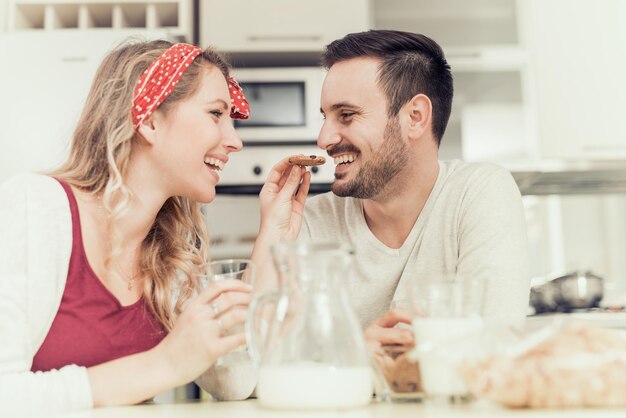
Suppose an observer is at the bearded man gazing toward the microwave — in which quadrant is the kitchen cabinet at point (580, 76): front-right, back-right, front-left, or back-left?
front-right

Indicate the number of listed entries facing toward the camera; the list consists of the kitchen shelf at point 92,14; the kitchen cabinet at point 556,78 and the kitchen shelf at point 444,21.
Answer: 3

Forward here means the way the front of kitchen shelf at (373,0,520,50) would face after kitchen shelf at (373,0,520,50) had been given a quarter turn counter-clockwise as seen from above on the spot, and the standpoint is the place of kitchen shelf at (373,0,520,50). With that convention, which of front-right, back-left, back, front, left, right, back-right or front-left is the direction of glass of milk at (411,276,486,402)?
right

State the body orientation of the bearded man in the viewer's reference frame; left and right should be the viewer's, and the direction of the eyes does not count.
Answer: facing the viewer and to the left of the viewer

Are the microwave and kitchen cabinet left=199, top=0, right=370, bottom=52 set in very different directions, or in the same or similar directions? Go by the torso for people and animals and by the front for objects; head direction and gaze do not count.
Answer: same or similar directions

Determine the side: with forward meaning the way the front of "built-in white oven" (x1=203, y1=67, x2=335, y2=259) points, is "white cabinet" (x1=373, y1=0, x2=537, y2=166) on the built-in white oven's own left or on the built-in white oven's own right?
on the built-in white oven's own left

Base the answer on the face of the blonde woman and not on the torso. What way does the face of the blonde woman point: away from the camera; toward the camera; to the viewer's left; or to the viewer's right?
to the viewer's right

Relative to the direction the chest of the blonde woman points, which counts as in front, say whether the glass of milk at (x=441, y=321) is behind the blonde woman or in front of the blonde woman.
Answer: in front

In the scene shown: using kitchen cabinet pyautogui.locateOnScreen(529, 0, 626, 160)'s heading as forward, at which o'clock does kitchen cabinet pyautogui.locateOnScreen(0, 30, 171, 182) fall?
kitchen cabinet pyautogui.locateOnScreen(0, 30, 171, 182) is roughly at 2 o'clock from kitchen cabinet pyautogui.locateOnScreen(529, 0, 626, 160).

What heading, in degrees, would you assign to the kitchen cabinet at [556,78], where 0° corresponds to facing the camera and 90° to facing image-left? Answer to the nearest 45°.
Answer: approximately 0°

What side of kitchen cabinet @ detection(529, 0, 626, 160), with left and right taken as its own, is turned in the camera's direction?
front

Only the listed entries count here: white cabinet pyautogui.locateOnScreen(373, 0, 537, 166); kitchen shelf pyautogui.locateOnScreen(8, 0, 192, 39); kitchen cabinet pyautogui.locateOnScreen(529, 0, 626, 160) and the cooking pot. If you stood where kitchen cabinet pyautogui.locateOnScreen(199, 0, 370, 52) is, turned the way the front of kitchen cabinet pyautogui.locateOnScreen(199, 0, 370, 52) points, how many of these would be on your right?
1

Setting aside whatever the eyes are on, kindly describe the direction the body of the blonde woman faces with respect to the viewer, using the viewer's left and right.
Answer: facing the viewer and to the right of the viewer

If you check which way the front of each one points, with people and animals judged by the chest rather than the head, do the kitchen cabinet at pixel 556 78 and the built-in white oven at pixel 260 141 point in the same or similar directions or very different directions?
same or similar directions

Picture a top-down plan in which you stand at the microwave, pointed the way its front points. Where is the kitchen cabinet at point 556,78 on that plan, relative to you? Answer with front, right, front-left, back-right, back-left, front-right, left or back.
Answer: left
